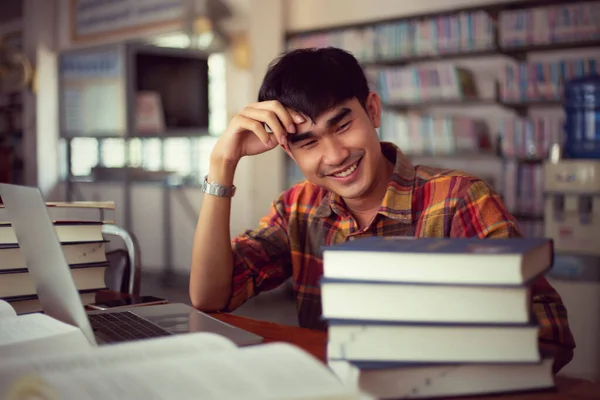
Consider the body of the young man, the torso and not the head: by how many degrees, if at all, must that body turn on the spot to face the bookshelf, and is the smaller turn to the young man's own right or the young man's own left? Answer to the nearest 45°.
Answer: approximately 135° to the young man's own right

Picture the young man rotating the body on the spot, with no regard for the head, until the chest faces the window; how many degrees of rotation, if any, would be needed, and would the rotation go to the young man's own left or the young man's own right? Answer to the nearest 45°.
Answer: approximately 135° to the young man's own right

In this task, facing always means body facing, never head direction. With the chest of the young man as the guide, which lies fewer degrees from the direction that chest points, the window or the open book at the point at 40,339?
the open book

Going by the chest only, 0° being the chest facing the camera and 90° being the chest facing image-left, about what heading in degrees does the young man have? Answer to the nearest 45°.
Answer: approximately 45°

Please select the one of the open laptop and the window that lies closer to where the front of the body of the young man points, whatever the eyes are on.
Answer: the open laptop

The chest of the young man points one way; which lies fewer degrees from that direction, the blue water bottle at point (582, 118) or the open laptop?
the open laptop
